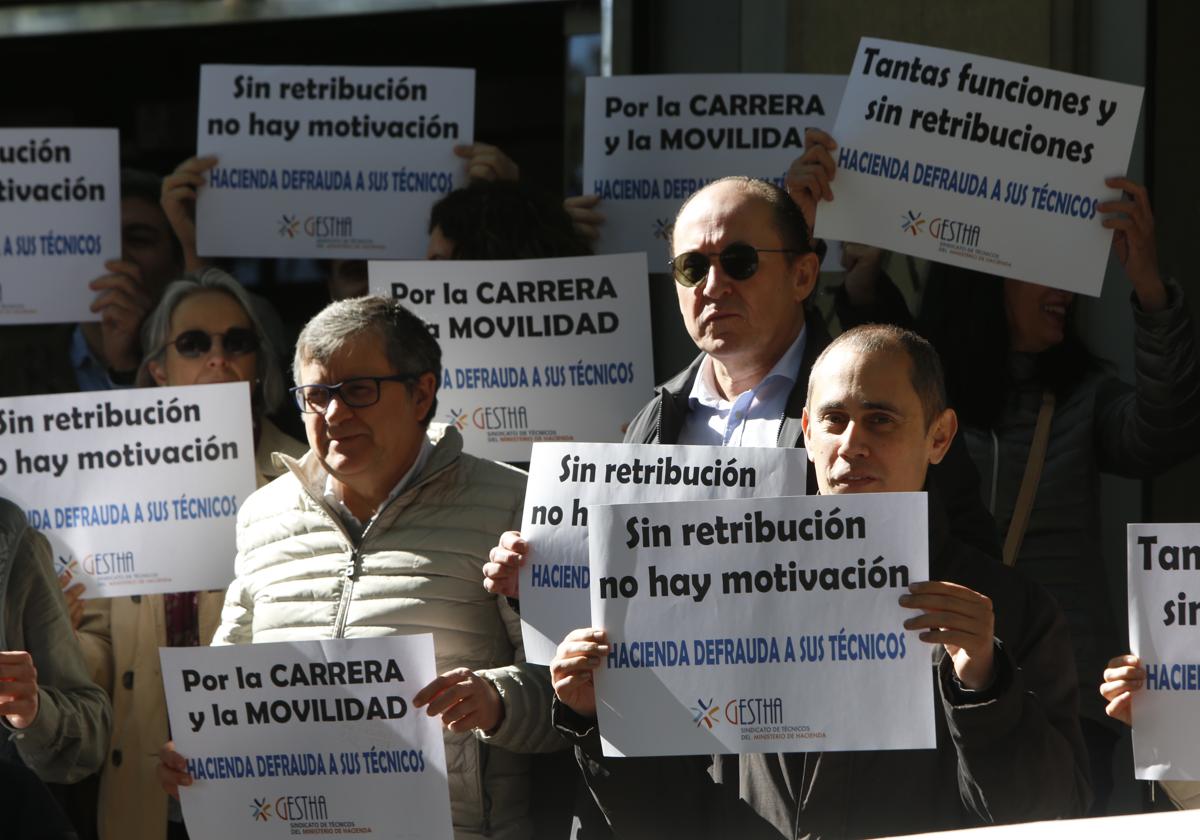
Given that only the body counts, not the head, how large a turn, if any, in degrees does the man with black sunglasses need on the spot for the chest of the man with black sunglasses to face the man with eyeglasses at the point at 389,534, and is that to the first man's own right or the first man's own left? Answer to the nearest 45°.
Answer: approximately 45° to the first man's own right

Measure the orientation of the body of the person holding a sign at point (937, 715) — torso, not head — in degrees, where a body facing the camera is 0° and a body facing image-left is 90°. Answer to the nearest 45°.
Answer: approximately 45°

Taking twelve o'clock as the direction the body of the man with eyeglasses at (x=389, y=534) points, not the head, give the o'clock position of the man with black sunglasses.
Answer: The man with black sunglasses is roughly at 8 o'clock from the man with eyeglasses.

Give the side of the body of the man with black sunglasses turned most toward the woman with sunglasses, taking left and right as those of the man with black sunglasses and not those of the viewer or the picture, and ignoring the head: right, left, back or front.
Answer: right

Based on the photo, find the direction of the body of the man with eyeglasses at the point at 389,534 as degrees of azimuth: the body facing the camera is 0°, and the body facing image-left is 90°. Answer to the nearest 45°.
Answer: approximately 45°

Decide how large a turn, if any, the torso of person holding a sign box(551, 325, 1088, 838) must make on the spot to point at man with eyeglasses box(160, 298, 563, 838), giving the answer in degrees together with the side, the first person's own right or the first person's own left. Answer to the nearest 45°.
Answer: approximately 90° to the first person's own right
